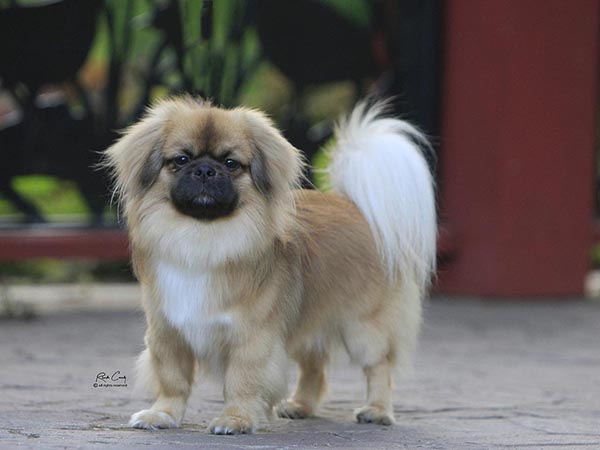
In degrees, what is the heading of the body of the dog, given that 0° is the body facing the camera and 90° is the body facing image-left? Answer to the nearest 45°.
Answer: approximately 45°

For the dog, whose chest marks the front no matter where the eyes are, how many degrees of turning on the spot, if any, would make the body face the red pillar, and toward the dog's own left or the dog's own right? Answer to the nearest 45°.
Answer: approximately 180°
